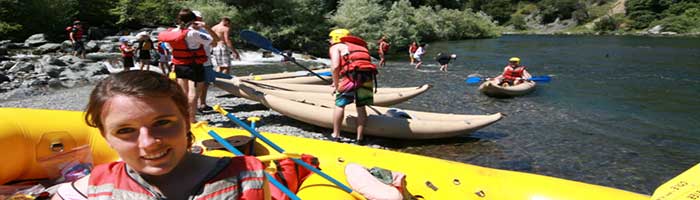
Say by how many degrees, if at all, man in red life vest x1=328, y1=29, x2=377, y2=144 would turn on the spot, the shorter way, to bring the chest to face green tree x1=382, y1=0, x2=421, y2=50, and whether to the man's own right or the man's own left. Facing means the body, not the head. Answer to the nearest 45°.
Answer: approximately 45° to the man's own right

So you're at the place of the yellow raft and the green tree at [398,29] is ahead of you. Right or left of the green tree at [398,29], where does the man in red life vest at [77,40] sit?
left

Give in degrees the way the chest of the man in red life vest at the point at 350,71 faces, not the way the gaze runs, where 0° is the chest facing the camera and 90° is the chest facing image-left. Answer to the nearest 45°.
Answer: approximately 135°

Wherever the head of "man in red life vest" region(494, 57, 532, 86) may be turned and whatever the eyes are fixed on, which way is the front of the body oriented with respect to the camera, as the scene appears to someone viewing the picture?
toward the camera

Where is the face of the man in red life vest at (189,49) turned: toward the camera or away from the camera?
away from the camera

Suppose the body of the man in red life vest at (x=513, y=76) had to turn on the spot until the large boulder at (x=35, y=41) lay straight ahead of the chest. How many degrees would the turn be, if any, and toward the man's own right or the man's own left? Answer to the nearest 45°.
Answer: approximately 90° to the man's own right

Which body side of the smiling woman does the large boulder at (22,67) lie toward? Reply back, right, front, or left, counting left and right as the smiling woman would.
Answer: back

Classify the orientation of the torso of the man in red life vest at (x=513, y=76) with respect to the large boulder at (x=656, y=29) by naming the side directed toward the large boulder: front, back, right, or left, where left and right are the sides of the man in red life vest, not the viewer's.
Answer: back

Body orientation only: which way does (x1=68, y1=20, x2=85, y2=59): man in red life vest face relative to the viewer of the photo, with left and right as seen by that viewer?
facing the viewer

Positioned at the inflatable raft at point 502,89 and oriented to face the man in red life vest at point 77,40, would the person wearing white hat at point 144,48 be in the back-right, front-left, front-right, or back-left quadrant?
front-left

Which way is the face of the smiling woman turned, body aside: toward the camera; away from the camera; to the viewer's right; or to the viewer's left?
toward the camera

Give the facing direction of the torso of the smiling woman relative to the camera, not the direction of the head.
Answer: toward the camera
